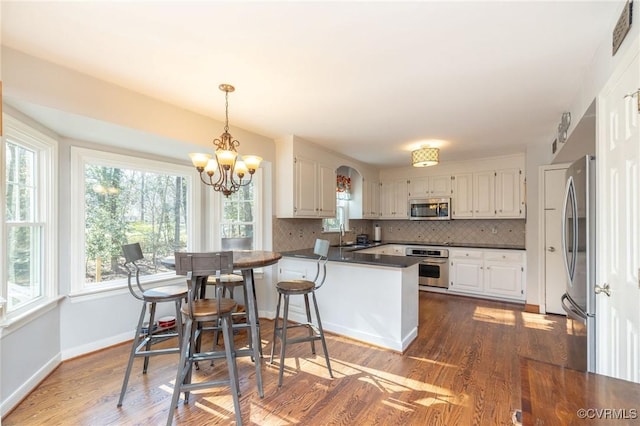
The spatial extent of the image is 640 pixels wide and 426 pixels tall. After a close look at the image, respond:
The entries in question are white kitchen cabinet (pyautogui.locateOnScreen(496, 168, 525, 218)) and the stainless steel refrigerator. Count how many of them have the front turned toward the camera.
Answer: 1

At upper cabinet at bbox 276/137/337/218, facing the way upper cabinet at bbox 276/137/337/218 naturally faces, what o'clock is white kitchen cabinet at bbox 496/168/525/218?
The white kitchen cabinet is roughly at 10 o'clock from the upper cabinet.

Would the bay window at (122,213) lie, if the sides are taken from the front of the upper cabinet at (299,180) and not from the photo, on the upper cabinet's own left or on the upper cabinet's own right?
on the upper cabinet's own right

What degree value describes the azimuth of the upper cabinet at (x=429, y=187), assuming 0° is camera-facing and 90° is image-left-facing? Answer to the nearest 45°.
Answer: approximately 0°

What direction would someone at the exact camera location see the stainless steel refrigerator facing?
facing to the left of the viewer

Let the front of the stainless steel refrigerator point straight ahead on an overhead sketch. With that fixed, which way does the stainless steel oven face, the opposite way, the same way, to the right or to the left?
to the left

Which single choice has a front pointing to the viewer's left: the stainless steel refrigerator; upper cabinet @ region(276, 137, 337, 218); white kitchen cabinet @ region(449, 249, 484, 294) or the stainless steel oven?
the stainless steel refrigerator

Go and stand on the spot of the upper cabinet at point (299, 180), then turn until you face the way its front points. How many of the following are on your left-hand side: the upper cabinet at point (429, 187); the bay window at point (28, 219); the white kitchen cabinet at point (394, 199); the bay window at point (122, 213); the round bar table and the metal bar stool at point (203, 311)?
2

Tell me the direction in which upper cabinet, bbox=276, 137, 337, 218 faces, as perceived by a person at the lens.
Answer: facing the viewer and to the right of the viewer

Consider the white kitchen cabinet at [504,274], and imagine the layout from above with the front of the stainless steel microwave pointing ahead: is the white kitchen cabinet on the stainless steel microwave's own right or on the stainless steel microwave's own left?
on the stainless steel microwave's own left
